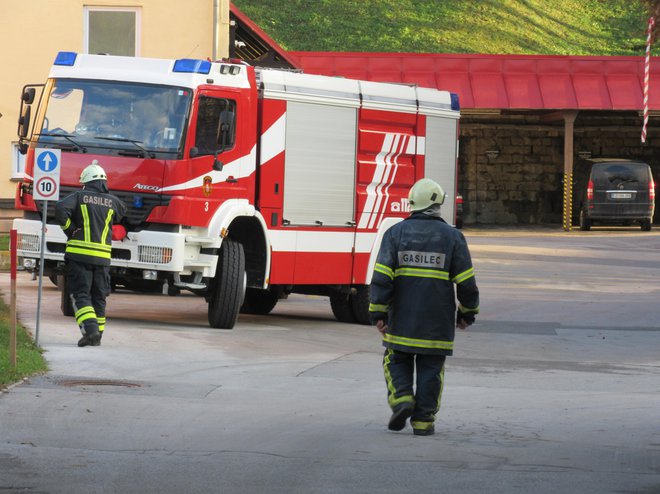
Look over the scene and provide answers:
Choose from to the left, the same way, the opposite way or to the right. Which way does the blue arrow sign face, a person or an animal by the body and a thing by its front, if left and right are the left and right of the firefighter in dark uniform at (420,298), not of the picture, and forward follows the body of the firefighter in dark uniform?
the opposite way

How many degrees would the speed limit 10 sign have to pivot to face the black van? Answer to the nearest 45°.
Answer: approximately 135° to its left

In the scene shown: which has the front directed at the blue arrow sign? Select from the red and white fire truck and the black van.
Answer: the red and white fire truck

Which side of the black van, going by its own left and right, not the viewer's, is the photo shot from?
back

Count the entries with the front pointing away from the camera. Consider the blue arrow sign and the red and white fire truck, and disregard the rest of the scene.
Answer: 0

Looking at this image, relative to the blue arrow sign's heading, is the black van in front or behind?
behind

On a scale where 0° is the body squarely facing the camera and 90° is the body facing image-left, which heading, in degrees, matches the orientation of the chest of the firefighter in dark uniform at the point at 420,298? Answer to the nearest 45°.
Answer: approximately 180°

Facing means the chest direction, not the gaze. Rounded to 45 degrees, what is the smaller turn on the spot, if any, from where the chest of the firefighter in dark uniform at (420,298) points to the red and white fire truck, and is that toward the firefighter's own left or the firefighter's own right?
0° — they already face it

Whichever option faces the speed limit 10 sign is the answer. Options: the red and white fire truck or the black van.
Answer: the red and white fire truck

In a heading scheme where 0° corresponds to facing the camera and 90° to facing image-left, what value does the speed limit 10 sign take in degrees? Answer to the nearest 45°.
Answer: approximately 0°

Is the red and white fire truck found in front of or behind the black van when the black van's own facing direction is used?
behind

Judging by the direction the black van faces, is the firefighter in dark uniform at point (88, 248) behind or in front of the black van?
behind

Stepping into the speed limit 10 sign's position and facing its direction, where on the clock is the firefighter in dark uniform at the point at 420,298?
The firefighter in dark uniform is roughly at 11 o'clock from the speed limit 10 sign.
